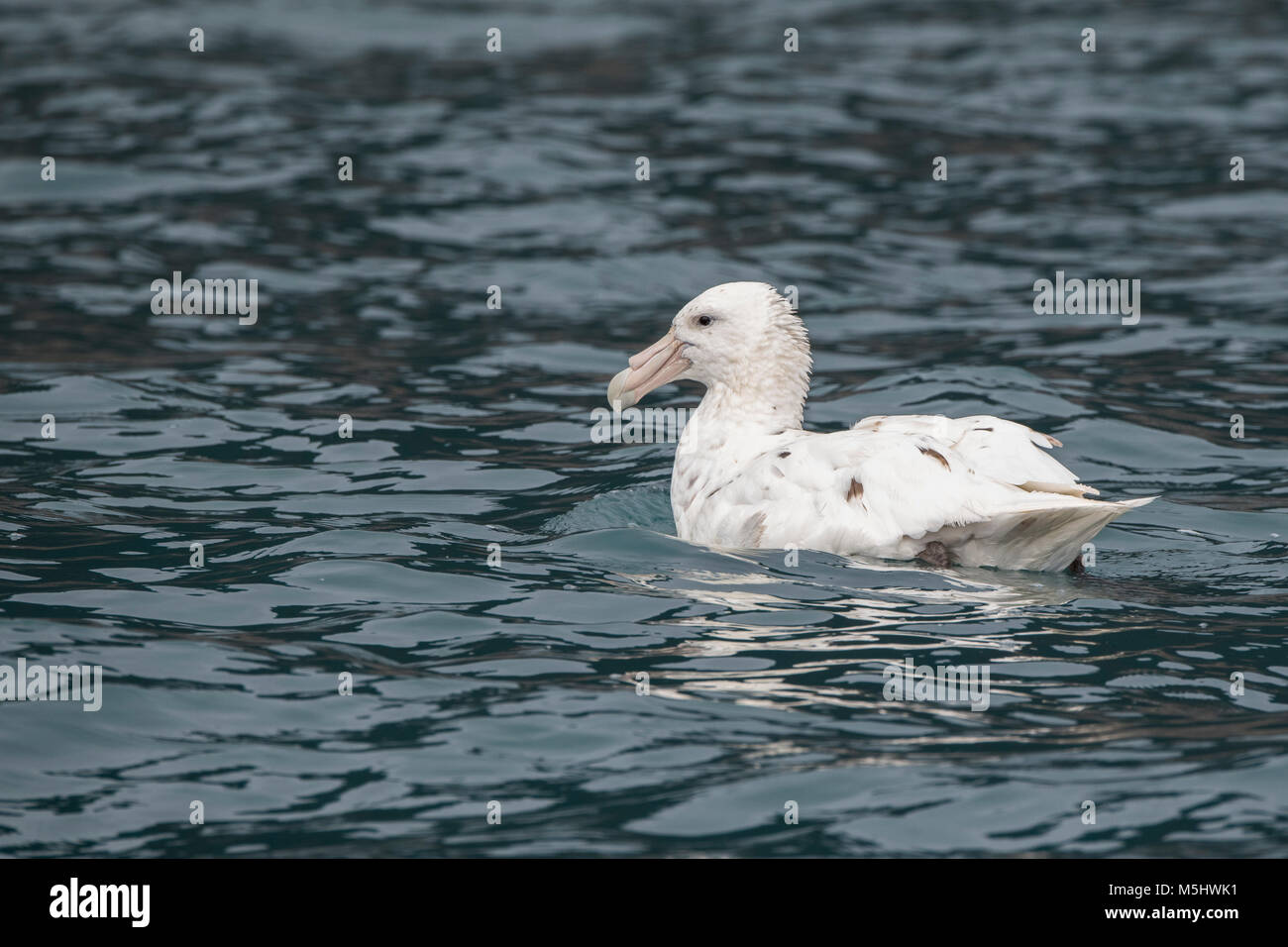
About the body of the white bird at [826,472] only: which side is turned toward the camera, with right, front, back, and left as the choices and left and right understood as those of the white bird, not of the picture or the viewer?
left
